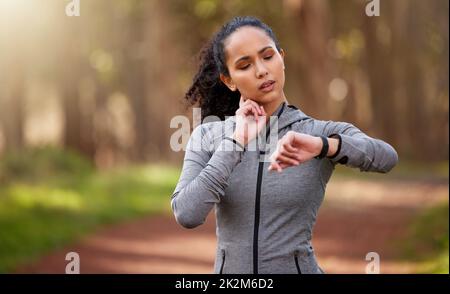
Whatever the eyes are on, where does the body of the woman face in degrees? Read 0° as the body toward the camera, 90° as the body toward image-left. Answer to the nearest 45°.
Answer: approximately 0°
